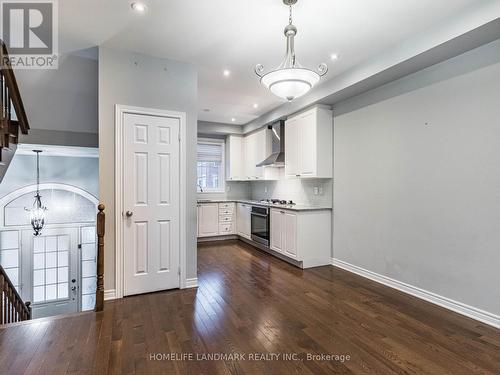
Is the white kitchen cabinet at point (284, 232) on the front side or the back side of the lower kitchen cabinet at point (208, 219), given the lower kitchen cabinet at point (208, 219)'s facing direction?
on the front side

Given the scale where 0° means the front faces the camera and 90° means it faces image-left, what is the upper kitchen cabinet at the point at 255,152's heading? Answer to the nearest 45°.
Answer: approximately 45°

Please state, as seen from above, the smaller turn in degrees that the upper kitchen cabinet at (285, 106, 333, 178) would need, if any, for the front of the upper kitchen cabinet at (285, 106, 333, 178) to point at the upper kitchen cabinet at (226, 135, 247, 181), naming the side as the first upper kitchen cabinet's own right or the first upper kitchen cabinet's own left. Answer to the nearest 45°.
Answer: approximately 90° to the first upper kitchen cabinet's own right

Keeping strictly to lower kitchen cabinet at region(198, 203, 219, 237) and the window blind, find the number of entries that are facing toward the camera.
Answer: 2

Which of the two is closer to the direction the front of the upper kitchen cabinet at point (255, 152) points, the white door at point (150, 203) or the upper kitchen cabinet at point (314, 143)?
the white door

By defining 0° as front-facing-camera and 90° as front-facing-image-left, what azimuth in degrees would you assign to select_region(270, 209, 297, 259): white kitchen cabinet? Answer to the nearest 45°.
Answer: approximately 45°

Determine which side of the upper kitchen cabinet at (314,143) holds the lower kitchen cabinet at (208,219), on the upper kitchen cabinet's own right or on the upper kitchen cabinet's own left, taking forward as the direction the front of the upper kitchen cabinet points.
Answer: on the upper kitchen cabinet's own right

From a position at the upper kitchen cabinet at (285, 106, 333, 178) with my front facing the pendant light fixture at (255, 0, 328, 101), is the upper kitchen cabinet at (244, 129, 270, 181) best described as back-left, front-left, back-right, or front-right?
back-right

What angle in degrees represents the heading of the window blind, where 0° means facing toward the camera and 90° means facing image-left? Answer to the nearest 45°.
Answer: approximately 0°

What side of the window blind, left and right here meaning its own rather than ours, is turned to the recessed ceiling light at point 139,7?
front

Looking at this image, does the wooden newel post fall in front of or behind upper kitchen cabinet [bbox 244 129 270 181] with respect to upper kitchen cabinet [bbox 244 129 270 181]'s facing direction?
in front

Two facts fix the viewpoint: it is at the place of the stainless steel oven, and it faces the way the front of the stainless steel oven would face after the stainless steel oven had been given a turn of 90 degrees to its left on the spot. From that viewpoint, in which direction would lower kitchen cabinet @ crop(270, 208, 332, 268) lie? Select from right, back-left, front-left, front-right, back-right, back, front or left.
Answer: front

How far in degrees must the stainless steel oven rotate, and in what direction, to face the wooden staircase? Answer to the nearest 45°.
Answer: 0° — it already faces it
